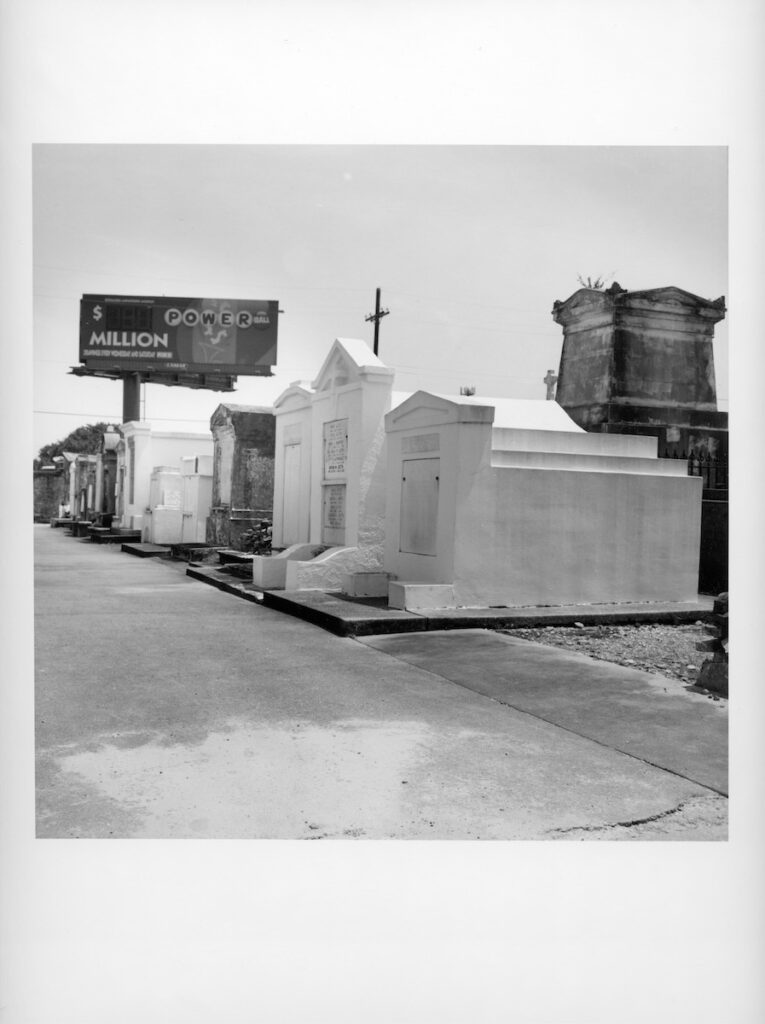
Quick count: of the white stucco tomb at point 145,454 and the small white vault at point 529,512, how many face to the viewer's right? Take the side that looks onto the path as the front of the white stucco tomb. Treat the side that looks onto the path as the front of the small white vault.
0

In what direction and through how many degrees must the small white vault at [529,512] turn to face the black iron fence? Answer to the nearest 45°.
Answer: approximately 180°

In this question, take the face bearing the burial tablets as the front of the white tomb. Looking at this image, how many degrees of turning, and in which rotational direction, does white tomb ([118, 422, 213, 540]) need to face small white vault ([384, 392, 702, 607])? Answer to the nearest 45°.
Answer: approximately 45° to its left

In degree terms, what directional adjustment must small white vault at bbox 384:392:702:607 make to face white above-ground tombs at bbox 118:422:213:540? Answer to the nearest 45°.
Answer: approximately 90° to its right

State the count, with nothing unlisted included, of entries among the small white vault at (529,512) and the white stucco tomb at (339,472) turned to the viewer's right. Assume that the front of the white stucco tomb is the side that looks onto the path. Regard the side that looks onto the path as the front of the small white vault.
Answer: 0

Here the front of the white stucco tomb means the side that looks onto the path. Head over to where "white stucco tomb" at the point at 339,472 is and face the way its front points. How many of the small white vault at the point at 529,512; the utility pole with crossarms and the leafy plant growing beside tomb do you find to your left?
1

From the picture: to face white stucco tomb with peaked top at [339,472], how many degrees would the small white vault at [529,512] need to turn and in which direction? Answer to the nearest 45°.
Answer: approximately 90° to its right

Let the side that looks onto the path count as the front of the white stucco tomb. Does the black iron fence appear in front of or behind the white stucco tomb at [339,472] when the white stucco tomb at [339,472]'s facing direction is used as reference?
behind

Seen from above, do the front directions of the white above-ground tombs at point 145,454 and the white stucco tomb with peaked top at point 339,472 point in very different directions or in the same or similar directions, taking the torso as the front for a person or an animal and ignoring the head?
same or similar directions

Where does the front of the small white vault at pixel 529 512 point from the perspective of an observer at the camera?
facing the viewer and to the left of the viewer

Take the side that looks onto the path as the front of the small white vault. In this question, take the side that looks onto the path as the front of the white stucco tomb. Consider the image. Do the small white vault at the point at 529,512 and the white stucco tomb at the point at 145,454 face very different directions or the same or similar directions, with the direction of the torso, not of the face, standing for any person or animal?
same or similar directions
